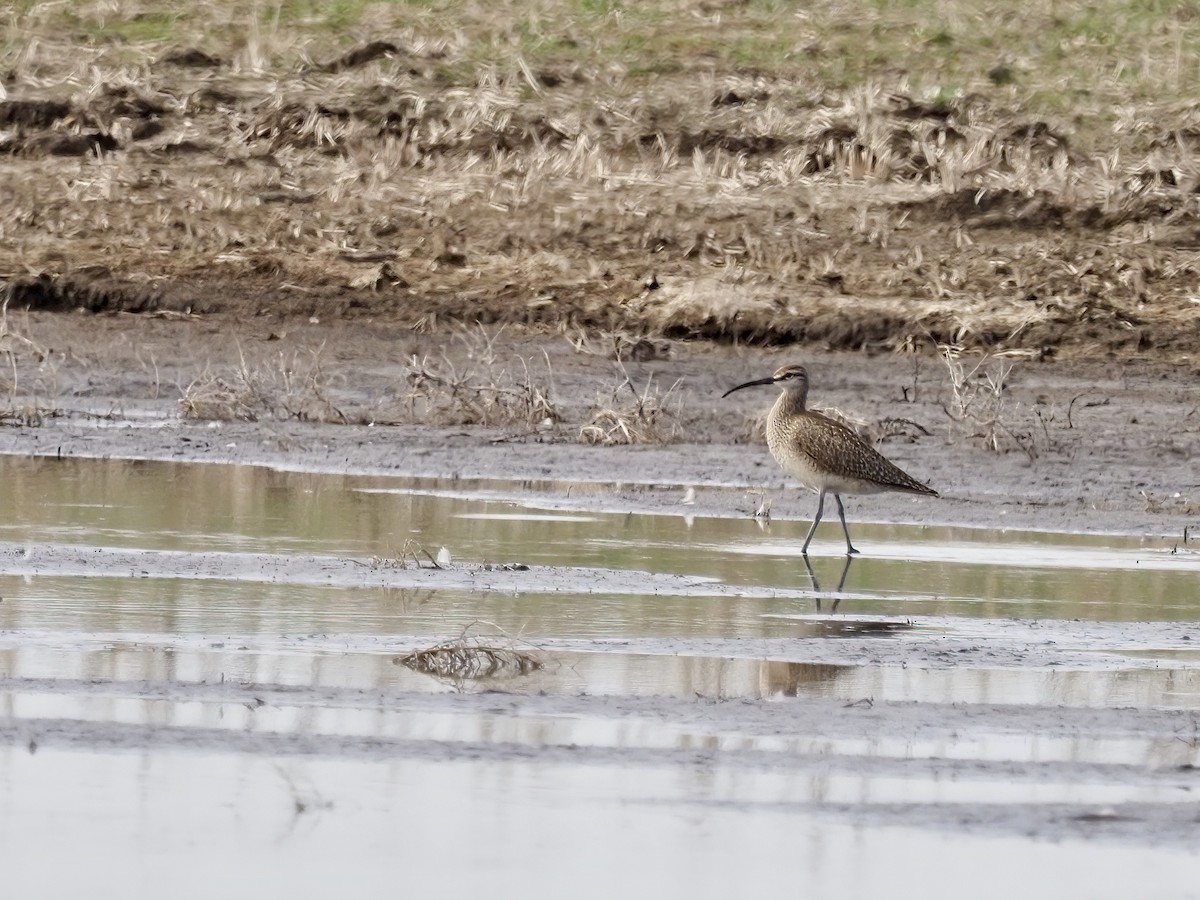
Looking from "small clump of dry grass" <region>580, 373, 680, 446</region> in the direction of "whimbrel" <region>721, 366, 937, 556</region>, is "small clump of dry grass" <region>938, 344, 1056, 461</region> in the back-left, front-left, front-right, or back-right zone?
front-left

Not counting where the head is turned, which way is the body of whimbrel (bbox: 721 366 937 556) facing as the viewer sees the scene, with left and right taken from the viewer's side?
facing to the left of the viewer

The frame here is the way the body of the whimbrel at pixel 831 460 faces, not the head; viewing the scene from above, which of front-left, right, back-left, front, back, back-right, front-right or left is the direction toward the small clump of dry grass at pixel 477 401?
front-right

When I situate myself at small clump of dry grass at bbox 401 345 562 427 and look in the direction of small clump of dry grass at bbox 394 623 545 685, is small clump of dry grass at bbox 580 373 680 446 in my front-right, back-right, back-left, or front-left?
front-left

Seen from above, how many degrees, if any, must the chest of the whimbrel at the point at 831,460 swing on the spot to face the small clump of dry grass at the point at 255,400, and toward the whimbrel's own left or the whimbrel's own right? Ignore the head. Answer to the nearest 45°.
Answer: approximately 45° to the whimbrel's own right

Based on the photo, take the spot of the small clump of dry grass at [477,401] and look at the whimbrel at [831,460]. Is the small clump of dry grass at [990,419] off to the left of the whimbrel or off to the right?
left

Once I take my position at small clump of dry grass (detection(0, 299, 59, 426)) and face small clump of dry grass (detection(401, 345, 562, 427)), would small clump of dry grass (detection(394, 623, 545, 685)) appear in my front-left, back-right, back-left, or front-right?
front-right

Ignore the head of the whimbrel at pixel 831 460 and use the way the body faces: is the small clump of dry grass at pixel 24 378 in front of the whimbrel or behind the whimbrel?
in front
